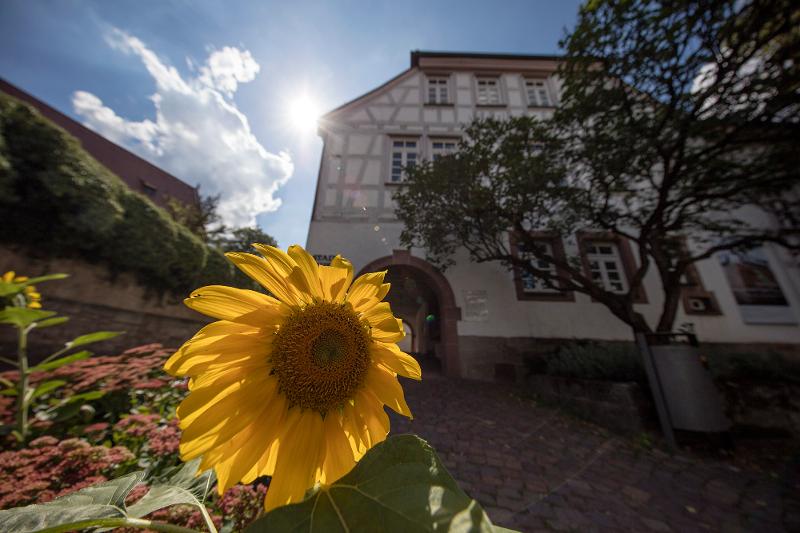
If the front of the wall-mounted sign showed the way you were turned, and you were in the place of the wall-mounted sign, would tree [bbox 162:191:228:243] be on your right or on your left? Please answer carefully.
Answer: on your right

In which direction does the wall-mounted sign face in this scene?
toward the camera

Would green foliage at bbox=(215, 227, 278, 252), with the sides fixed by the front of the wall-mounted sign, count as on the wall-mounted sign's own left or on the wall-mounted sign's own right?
on the wall-mounted sign's own right

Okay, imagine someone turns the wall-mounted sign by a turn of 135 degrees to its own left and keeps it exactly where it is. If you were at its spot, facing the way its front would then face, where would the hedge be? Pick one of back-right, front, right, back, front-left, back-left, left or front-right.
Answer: back

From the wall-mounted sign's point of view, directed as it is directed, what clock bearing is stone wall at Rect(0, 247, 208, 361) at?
The stone wall is roughly at 2 o'clock from the wall-mounted sign.

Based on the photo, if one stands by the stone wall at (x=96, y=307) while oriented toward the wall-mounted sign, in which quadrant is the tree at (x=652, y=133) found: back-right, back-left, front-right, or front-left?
front-right
